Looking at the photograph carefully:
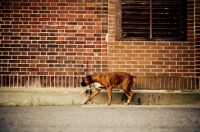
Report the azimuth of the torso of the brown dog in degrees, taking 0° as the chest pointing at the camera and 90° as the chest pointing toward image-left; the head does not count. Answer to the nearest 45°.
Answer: approximately 90°
